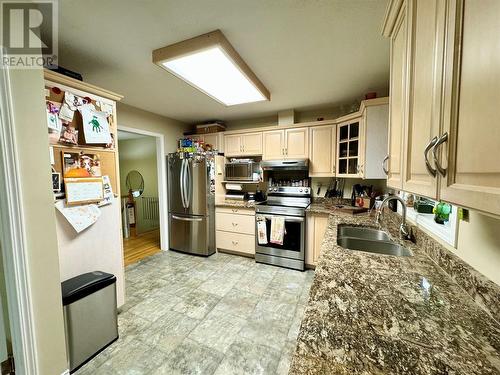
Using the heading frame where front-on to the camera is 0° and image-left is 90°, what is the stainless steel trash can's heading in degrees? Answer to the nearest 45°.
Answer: approximately 315°

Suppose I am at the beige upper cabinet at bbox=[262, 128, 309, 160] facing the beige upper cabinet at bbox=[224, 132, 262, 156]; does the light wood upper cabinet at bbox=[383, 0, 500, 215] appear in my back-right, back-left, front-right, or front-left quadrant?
back-left

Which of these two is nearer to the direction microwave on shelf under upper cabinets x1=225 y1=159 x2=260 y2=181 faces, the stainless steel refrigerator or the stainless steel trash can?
the stainless steel trash can

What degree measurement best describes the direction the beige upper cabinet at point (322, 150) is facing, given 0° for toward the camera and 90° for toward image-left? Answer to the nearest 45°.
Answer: approximately 0°

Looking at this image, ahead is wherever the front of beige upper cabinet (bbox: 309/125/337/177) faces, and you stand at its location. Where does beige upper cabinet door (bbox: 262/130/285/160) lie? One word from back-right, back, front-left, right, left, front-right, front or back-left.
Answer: right

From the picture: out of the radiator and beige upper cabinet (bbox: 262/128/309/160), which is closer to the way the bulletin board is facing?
the beige upper cabinet

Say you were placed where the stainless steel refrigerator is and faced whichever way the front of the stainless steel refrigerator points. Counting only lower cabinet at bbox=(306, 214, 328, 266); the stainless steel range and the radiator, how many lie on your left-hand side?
2

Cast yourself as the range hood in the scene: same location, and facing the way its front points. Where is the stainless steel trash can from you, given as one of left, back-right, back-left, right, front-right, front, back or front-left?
front-right

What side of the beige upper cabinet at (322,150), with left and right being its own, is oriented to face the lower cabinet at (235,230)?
right

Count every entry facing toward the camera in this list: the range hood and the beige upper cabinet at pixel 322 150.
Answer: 2

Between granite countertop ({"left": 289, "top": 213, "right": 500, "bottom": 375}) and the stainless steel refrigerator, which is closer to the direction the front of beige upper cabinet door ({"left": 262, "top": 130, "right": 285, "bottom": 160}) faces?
the granite countertop

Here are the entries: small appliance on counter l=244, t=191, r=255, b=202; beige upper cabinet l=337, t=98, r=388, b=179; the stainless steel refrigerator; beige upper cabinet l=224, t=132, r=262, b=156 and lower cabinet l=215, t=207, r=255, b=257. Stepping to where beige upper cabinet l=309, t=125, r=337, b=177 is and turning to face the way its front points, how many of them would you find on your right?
4

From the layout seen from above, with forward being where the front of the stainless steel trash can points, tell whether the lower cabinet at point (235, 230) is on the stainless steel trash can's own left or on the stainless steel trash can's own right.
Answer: on the stainless steel trash can's own left

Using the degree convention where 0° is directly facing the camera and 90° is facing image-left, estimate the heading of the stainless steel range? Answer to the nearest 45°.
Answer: approximately 0°

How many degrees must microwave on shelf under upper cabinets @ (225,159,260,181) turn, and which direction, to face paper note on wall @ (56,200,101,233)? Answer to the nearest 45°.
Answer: approximately 45° to its right

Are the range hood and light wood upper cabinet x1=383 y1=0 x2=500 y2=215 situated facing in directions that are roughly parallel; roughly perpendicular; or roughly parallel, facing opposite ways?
roughly perpendicular
